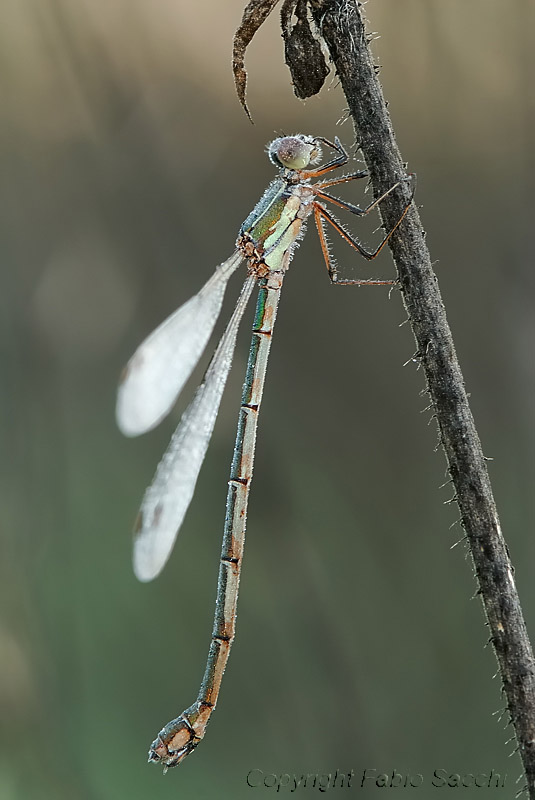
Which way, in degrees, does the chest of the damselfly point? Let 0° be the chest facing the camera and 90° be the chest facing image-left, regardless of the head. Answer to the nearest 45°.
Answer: approximately 270°
